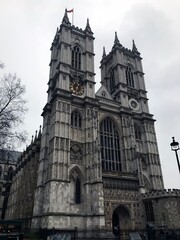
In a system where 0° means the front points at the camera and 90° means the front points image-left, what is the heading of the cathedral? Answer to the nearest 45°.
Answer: approximately 315°
